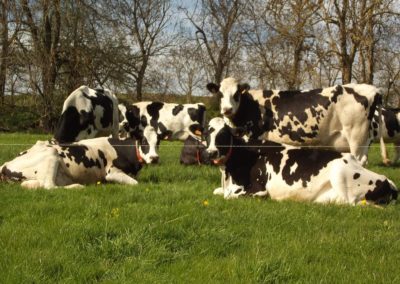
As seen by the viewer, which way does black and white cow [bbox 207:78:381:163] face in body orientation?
to the viewer's left

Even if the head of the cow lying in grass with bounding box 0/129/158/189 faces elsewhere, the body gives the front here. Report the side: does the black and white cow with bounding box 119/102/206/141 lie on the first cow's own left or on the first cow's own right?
on the first cow's own left

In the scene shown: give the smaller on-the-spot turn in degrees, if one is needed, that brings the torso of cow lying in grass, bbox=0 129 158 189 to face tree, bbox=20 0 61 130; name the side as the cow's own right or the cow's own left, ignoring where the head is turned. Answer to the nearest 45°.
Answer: approximately 90° to the cow's own left

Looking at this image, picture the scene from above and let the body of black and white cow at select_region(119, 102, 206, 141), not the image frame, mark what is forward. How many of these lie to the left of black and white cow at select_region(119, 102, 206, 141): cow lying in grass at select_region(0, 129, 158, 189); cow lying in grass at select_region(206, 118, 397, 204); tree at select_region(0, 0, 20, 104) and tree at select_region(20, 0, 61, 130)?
2

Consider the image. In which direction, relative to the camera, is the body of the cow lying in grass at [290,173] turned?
to the viewer's left

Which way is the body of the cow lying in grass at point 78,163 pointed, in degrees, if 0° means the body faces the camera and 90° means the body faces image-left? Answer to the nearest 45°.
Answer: approximately 270°

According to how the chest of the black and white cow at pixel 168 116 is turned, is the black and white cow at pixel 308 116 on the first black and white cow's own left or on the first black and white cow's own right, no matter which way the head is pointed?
on the first black and white cow's own left

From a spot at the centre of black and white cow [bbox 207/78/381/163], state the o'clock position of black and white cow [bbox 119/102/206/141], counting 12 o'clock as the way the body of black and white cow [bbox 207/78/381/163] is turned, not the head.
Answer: black and white cow [bbox 119/102/206/141] is roughly at 2 o'clock from black and white cow [bbox 207/78/381/163].
